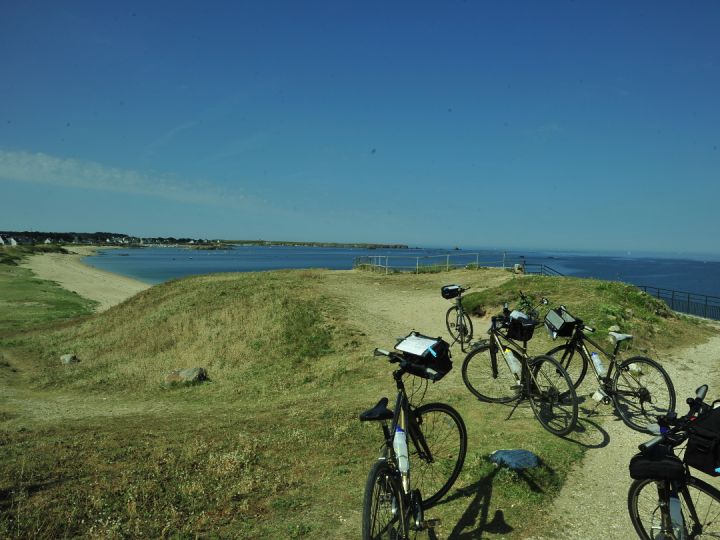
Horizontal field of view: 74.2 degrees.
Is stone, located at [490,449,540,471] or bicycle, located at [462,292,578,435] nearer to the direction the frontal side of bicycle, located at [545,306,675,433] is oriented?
the bicycle

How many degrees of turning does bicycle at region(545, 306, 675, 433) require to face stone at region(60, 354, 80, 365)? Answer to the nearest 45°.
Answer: approximately 45° to its left

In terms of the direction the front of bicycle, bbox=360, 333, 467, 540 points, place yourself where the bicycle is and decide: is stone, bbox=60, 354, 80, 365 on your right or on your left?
on your left

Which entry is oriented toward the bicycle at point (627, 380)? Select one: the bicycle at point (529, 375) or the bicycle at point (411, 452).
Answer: the bicycle at point (411, 452)

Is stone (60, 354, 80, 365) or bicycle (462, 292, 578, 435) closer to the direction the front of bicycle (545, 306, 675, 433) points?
the stone

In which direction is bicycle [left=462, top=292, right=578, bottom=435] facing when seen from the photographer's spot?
facing away from the viewer and to the left of the viewer

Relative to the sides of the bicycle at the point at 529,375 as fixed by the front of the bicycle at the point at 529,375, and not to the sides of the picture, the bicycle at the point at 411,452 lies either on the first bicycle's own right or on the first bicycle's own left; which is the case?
on the first bicycle's own left

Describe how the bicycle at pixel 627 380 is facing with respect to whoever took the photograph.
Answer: facing away from the viewer and to the left of the viewer

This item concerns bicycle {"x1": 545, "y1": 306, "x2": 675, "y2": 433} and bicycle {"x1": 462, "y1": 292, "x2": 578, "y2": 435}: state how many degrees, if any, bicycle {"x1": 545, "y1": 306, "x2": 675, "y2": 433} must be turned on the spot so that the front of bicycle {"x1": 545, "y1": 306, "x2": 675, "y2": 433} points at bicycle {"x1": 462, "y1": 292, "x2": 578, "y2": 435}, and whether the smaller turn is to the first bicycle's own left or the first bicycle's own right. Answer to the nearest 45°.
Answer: approximately 90° to the first bicycle's own left

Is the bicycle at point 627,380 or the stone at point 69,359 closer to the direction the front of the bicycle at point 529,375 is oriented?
the stone

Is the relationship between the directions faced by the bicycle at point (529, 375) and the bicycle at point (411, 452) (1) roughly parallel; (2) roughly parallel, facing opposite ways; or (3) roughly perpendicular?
roughly perpendicular

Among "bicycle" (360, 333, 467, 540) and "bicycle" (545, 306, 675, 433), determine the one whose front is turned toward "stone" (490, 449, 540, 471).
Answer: "bicycle" (360, 333, 467, 540)
